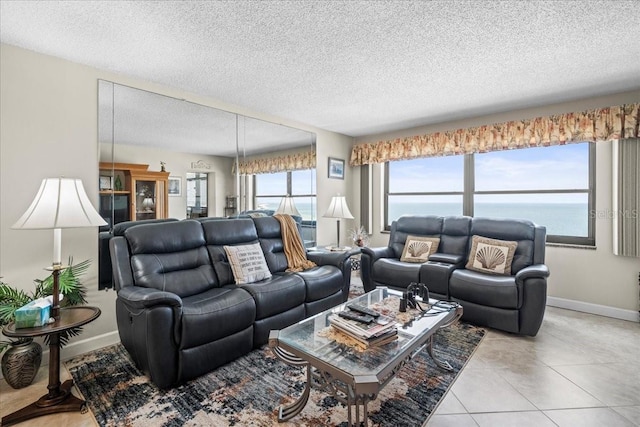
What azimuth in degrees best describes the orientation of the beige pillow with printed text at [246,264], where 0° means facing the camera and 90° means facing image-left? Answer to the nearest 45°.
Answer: approximately 315°

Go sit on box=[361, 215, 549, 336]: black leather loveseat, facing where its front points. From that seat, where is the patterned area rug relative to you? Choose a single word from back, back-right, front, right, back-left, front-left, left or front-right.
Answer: front

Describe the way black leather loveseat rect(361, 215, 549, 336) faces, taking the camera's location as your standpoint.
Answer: facing the viewer and to the left of the viewer

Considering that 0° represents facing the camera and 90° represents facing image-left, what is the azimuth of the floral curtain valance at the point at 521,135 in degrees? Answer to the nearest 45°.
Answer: approximately 45°

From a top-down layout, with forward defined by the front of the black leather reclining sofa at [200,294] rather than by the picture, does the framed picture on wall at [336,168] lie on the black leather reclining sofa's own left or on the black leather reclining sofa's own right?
on the black leather reclining sofa's own left

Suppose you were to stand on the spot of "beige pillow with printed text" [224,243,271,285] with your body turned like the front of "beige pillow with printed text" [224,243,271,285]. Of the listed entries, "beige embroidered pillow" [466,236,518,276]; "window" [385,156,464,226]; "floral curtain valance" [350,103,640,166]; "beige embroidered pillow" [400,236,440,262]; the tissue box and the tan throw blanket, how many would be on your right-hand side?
1

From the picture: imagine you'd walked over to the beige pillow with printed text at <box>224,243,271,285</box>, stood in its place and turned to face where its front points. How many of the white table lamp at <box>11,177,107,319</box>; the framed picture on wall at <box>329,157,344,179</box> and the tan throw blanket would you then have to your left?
2

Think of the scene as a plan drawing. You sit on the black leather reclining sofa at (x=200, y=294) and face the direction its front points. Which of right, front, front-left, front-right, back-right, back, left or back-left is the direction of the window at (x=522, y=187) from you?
front-left

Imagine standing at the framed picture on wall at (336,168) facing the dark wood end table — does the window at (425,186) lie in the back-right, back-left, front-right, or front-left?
back-left

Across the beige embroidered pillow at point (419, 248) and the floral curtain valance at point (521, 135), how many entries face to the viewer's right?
0

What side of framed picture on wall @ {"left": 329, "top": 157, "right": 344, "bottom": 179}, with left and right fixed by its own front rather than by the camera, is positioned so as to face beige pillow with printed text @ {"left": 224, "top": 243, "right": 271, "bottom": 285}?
right
